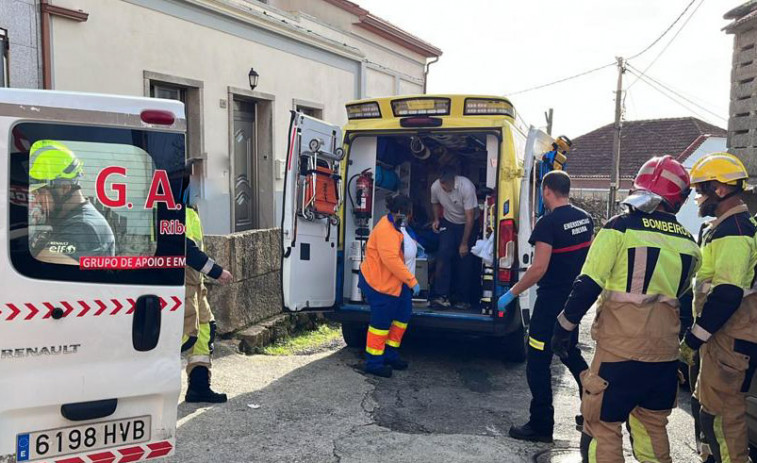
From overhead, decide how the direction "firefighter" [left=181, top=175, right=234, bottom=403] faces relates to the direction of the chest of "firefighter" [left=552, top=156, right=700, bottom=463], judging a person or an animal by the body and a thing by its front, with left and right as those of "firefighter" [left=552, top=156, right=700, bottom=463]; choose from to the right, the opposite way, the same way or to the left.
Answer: to the right

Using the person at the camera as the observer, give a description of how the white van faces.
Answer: facing away from the viewer

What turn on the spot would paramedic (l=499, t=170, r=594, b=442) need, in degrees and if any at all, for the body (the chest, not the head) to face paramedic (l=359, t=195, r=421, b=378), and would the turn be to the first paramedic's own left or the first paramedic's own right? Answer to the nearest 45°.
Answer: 0° — they already face them

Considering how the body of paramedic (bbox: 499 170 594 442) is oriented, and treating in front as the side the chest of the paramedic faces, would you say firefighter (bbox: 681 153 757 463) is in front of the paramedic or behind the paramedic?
behind

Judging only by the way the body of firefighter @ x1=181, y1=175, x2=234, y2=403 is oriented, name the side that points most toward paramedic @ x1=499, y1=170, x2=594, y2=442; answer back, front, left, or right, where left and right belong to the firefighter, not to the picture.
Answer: front

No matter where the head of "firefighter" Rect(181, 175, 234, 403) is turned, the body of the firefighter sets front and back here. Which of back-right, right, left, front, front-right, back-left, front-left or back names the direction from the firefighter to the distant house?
front-left

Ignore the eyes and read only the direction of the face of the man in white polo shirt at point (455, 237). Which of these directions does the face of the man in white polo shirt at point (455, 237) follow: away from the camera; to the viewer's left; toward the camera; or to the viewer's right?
toward the camera

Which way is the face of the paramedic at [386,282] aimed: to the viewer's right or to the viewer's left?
to the viewer's right

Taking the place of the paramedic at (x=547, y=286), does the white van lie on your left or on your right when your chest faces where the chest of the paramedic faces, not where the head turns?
on your left

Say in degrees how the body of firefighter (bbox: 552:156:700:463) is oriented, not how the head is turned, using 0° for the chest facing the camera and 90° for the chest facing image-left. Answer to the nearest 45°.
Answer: approximately 135°

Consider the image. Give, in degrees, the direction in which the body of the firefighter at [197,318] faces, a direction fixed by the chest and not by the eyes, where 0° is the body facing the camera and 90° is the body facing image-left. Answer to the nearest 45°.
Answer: approximately 270°

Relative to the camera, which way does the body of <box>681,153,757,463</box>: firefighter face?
to the viewer's left
